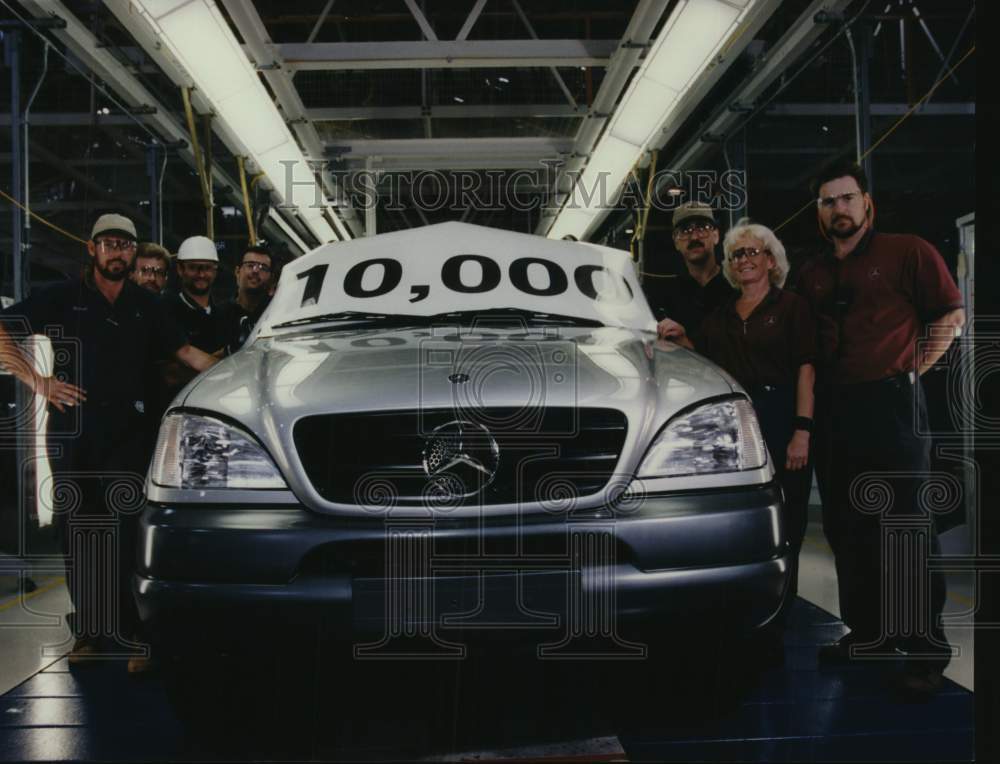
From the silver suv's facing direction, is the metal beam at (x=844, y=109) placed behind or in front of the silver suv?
behind

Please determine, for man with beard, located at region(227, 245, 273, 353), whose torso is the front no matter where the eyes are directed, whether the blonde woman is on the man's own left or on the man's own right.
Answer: on the man's own left

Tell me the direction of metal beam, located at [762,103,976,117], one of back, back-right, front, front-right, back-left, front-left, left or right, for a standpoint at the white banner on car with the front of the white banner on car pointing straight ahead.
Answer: back-left

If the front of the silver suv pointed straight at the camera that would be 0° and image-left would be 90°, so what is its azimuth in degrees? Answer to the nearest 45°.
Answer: approximately 0°

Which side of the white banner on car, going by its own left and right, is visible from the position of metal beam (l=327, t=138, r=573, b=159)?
back

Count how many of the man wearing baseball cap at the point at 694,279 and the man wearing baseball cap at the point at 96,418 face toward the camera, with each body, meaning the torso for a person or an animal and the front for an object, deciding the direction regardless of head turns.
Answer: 2
